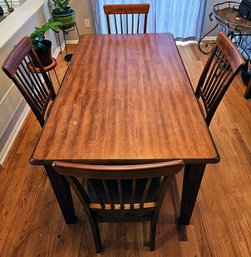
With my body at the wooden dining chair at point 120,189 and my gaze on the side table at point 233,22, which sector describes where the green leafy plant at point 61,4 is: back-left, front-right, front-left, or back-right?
front-left

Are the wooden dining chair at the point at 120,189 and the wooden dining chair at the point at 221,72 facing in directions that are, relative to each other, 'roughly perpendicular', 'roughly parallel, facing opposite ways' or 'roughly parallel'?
roughly perpendicular

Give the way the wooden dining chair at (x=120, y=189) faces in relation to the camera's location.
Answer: facing away from the viewer

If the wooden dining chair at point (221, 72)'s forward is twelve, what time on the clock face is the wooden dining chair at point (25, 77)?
the wooden dining chair at point (25, 77) is roughly at 1 o'clock from the wooden dining chair at point (221, 72).

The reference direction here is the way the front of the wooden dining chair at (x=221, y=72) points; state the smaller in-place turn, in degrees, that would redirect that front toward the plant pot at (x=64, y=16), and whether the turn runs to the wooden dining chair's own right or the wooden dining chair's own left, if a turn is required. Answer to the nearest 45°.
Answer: approximately 90° to the wooden dining chair's own right

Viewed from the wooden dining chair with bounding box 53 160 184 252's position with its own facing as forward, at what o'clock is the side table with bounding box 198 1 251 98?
The side table is roughly at 1 o'clock from the wooden dining chair.

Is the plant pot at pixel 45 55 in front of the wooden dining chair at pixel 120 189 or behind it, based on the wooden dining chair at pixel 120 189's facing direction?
in front

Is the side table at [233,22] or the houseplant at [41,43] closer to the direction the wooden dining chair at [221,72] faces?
the houseplant

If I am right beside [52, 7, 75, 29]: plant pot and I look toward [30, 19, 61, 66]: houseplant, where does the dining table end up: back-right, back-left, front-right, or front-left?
front-left

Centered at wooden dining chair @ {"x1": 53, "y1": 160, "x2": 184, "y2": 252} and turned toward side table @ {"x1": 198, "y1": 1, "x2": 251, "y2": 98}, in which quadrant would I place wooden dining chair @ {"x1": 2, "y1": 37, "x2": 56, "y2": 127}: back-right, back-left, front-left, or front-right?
front-left

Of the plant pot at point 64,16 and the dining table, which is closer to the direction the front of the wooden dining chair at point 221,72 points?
the dining table

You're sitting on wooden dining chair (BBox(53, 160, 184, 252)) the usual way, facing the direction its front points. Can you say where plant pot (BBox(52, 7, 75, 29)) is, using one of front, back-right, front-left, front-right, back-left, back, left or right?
front

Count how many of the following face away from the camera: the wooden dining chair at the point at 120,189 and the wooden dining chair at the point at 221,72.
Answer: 1

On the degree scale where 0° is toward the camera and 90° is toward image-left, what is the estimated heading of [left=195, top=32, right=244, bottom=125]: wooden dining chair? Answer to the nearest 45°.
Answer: approximately 45°

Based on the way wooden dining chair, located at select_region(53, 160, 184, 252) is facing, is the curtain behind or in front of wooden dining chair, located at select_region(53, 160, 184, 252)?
in front

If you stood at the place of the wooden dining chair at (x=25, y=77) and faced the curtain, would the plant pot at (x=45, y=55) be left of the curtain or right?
left

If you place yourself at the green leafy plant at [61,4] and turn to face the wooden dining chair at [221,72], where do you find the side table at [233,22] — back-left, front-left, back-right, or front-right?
front-left

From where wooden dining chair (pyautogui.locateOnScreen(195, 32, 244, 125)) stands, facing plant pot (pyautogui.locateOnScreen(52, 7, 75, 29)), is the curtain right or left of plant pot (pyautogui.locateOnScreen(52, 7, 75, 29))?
right

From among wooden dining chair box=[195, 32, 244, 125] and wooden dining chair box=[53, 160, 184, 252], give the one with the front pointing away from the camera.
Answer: wooden dining chair box=[53, 160, 184, 252]
